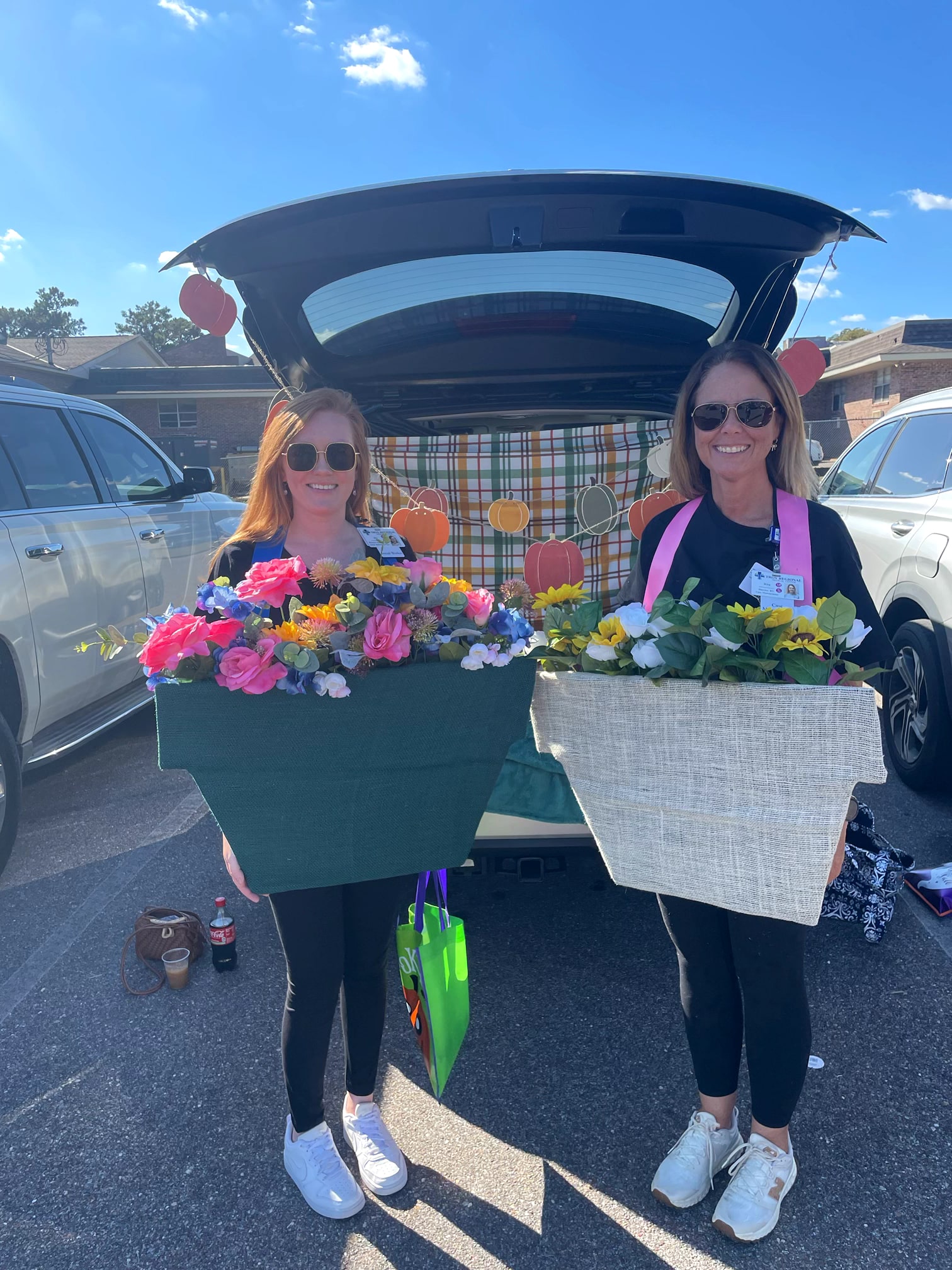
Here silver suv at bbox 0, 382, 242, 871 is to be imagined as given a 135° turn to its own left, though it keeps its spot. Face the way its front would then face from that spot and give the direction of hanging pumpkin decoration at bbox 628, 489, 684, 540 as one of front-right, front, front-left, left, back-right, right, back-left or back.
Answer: back-left

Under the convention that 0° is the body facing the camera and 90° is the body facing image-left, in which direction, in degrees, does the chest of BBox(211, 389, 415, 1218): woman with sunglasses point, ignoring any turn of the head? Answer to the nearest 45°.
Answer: approximately 0°

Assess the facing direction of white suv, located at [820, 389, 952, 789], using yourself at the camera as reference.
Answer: facing away from the viewer and to the left of the viewer

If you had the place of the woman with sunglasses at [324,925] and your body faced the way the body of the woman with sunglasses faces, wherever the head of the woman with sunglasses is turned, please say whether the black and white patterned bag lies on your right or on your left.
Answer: on your left

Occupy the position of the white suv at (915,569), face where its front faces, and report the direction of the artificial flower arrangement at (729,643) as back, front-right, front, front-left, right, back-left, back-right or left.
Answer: back-left

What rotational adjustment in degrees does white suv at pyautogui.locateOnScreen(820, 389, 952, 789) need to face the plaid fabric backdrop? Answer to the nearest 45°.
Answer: approximately 90° to its left

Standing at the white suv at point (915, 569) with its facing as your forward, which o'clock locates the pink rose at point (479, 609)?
The pink rose is roughly at 8 o'clock from the white suv.

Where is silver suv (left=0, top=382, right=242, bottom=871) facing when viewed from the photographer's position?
facing away from the viewer and to the right of the viewer

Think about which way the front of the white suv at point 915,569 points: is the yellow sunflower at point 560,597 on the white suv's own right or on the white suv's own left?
on the white suv's own left

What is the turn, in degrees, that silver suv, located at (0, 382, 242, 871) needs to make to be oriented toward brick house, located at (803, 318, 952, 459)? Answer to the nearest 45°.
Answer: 0° — it already faces it

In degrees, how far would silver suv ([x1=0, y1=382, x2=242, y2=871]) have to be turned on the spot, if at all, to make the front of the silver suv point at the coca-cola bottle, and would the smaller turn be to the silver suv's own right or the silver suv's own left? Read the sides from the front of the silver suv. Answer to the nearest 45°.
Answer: approximately 135° to the silver suv's own right

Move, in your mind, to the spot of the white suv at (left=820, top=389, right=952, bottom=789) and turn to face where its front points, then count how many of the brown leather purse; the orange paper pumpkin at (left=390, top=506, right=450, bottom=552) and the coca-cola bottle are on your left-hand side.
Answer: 3
